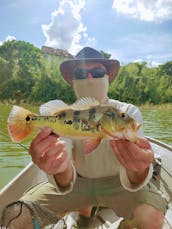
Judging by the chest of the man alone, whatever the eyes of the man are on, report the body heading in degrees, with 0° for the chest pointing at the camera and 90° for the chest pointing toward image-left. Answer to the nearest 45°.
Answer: approximately 0°
